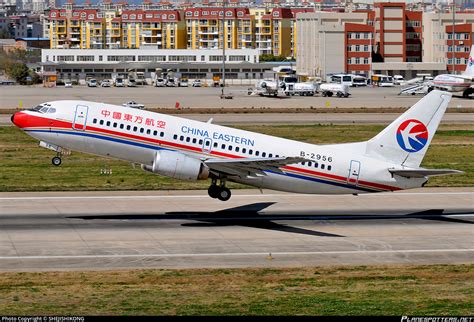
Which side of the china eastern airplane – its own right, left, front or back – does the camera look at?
left
